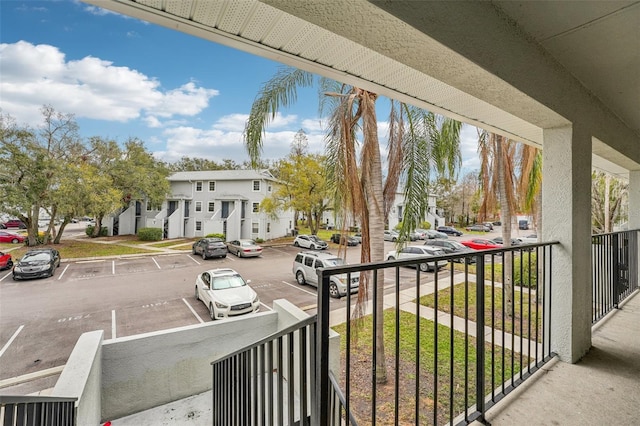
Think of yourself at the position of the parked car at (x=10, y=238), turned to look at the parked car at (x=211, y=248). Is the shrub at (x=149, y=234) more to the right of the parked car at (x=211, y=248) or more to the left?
left

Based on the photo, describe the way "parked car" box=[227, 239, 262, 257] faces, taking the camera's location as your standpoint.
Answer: facing away from the viewer and to the left of the viewer

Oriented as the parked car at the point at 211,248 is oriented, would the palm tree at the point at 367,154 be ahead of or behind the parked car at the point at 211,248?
behind

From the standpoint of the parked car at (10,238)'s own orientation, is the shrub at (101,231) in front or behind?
in front

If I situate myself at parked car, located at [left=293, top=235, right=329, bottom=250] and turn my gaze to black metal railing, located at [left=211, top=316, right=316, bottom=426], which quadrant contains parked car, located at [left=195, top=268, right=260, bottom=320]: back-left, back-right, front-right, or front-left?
front-right

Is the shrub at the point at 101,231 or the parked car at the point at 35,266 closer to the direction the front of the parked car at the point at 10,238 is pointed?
the shrub

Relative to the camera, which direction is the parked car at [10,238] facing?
to the viewer's right

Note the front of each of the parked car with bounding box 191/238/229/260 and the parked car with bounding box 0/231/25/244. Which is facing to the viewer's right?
the parked car with bounding box 0/231/25/244

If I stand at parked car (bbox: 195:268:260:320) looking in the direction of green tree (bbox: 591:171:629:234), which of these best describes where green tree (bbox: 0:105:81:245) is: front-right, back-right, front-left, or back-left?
back-left

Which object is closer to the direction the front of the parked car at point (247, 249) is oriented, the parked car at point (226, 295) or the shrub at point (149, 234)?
the shrub

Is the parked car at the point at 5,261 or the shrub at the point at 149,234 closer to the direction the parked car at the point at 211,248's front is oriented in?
the shrub

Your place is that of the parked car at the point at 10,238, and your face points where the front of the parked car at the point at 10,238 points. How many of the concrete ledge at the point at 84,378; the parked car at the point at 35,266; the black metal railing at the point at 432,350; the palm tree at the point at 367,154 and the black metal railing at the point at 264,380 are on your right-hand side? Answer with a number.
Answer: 5

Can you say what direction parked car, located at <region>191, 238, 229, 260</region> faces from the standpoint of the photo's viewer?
facing away from the viewer and to the left of the viewer

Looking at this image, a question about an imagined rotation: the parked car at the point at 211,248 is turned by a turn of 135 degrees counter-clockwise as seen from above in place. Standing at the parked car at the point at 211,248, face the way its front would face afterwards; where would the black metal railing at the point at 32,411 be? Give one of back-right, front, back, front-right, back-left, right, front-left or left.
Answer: front

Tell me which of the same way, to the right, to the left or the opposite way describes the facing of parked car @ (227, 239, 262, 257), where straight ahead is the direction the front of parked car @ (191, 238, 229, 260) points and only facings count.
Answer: the same way
